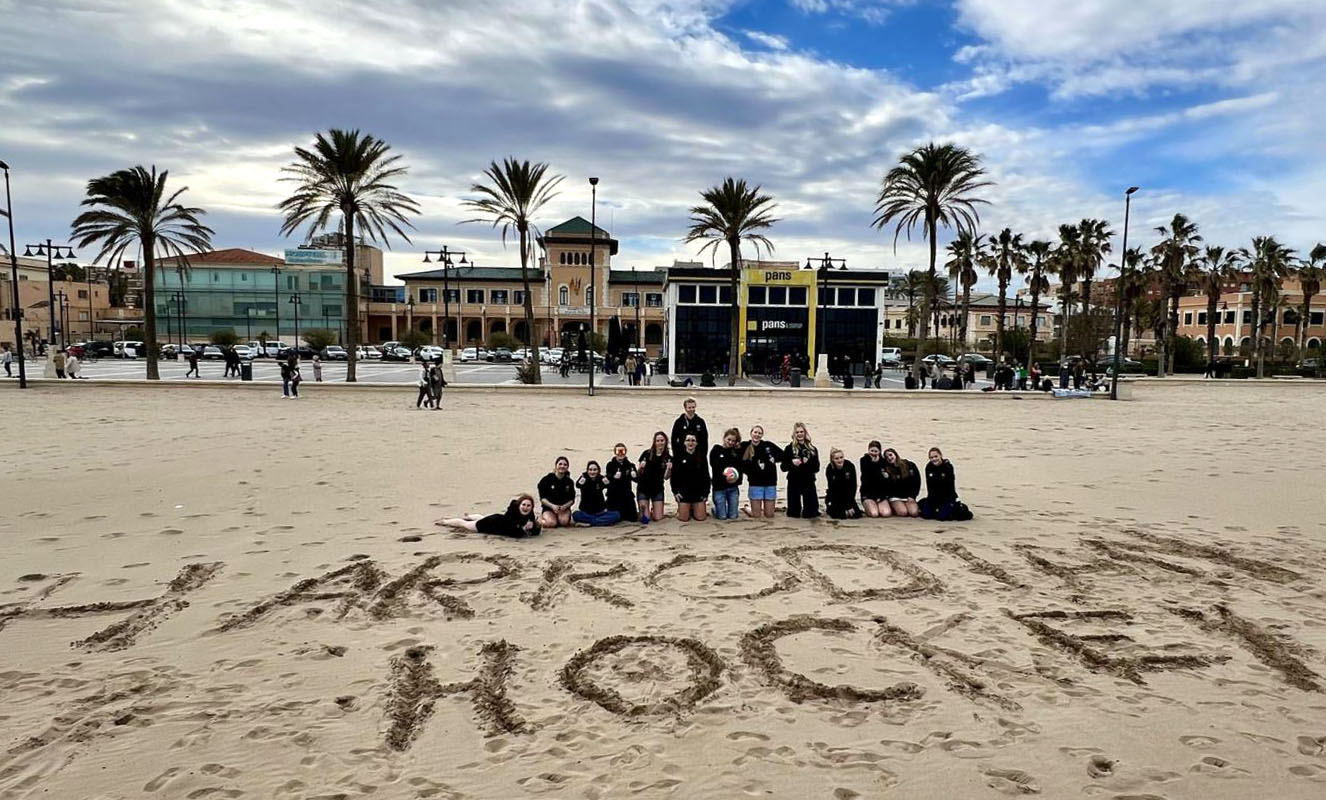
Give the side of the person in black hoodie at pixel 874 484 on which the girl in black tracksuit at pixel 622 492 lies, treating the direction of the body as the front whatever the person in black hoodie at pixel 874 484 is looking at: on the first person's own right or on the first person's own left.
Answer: on the first person's own right

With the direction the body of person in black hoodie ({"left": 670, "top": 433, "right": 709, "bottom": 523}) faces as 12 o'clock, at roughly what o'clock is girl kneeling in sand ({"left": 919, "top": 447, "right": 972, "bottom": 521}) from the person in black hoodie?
The girl kneeling in sand is roughly at 9 o'clock from the person in black hoodie.

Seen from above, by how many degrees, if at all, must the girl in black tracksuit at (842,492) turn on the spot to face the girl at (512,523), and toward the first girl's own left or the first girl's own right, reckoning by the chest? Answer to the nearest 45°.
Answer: approximately 45° to the first girl's own right

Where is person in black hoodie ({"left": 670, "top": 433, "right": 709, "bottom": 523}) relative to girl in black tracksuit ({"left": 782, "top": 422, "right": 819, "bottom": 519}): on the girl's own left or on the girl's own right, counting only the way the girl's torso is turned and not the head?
on the girl's own right

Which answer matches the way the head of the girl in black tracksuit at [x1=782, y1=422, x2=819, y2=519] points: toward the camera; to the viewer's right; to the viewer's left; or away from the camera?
toward the camera

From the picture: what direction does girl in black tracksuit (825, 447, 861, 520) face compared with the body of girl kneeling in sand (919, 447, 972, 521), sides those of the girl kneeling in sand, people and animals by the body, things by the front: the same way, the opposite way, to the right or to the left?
the same way

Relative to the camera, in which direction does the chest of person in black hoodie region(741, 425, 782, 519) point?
toward the camera

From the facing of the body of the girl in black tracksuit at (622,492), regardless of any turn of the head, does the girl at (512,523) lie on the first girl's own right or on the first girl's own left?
on the first girl's own right

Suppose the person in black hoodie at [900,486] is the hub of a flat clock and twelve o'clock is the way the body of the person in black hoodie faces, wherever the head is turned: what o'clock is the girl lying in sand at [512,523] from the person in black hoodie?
The girl lying in sand is roughly at 2 o'clock from the person in black hoodie.

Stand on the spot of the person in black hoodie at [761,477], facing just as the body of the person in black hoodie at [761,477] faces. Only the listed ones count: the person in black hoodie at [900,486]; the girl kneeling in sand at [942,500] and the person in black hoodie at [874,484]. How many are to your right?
0

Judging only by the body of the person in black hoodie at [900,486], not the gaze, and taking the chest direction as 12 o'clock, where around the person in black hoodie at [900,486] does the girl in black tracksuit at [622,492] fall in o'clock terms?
the girl in black tracksuit at [622,492] is roughly at 2 o'clock from the person in black hoodie at [900,486].

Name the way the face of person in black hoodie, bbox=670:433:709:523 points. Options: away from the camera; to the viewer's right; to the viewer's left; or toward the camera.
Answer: toward the camera

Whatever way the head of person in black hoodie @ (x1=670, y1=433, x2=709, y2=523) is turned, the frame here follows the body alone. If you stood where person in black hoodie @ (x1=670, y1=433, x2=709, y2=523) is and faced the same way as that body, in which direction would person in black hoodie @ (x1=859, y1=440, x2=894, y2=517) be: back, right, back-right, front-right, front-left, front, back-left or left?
left

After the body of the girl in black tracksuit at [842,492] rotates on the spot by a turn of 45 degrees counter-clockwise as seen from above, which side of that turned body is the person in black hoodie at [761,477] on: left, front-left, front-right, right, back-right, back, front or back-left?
back-right

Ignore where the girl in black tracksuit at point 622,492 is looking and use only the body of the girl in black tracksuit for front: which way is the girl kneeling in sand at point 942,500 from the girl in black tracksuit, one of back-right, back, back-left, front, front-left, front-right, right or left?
left

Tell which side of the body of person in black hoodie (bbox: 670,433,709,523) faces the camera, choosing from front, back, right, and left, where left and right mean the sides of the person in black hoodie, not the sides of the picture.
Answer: front
